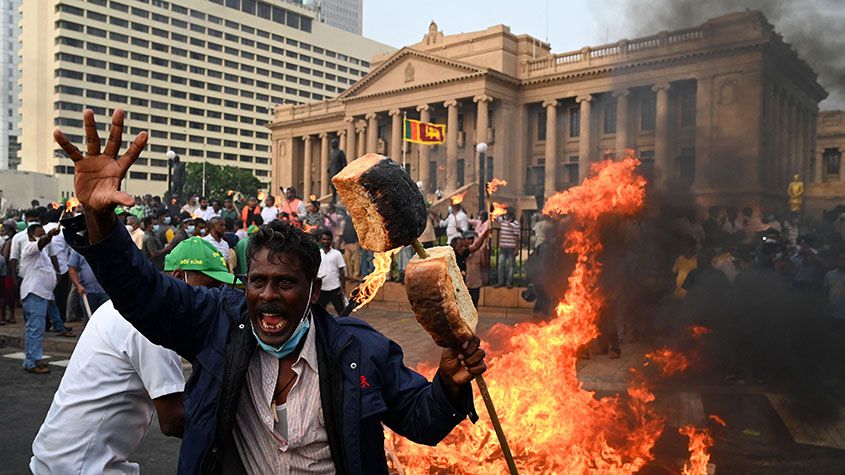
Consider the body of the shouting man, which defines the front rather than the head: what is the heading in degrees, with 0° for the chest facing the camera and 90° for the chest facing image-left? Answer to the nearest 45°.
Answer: approximately 0°

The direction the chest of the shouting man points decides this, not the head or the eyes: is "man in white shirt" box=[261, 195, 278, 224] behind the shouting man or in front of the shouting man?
behind

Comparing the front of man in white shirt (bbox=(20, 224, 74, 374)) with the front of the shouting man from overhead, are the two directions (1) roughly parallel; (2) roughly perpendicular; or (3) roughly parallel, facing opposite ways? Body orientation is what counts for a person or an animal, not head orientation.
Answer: roughly perpendicular

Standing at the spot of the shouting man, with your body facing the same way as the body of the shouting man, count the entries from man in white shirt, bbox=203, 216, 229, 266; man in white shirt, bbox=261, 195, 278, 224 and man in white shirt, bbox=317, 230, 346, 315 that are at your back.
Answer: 3

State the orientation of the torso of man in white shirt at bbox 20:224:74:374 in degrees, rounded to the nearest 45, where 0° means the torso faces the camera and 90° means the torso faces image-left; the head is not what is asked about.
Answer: approximately 270°

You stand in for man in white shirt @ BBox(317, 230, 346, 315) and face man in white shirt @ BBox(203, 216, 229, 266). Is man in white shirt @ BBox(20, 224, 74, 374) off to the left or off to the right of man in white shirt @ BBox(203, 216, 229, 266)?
left
